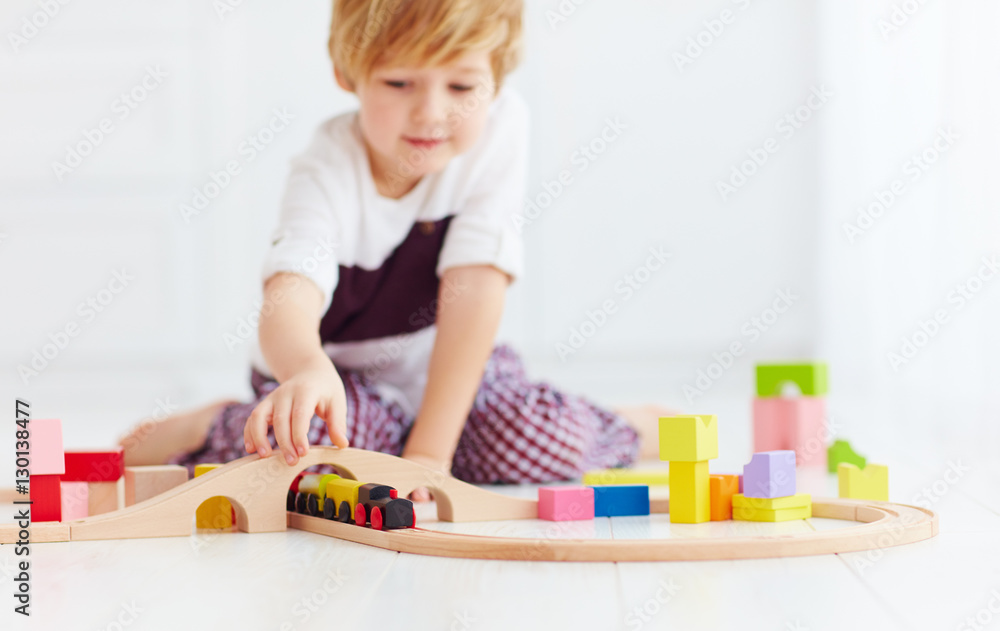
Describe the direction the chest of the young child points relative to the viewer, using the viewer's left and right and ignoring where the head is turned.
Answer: facing the viewer

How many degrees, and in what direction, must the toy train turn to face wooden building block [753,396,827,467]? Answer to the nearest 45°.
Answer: approximately 90° to its left

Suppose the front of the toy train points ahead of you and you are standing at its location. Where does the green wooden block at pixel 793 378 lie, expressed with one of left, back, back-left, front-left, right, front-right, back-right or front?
left

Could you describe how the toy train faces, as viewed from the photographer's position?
facing the viewer and to the right of the viewer

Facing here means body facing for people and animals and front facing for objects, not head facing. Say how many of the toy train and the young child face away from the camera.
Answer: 0
